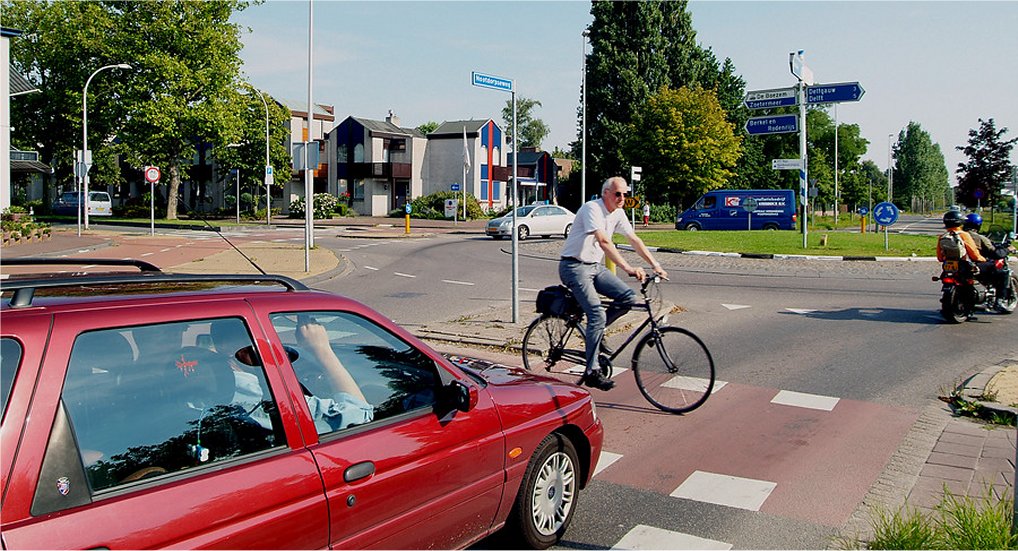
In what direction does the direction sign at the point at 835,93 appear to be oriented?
toward the camera

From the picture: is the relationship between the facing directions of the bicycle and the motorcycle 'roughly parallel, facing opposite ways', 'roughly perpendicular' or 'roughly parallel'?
roughly perpendicular

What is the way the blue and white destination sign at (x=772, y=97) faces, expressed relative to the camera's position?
facing the viewer

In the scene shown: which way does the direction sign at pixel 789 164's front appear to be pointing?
toward the camera

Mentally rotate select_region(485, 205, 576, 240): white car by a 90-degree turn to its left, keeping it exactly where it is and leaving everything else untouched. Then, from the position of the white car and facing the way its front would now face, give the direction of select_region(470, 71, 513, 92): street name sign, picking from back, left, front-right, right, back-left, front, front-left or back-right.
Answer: front-right

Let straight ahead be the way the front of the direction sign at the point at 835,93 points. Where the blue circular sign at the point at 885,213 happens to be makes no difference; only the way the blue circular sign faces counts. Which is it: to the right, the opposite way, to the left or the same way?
the same way

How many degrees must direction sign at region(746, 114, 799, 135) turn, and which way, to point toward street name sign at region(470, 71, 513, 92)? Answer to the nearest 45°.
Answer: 0° — it already faces it

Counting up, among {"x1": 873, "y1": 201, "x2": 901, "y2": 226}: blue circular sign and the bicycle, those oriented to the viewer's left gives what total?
0

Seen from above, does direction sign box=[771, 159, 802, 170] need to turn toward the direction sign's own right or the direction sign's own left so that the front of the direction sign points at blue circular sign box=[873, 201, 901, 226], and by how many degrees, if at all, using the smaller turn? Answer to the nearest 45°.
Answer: approximately 45° to the direction sign's own left

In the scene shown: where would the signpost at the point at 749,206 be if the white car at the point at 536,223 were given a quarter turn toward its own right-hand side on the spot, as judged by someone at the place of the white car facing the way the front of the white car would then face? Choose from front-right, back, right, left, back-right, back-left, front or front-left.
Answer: right

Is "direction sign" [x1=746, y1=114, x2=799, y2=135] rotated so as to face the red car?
yes

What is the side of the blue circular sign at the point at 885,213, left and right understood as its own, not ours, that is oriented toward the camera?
front
